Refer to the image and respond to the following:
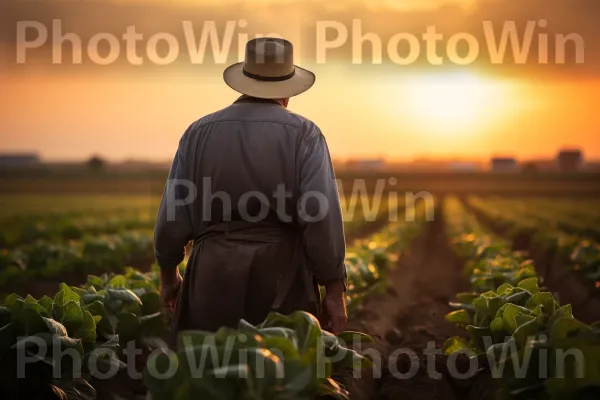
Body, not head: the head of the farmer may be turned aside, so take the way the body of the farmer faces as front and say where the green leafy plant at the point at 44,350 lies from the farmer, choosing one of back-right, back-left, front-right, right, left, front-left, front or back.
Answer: left

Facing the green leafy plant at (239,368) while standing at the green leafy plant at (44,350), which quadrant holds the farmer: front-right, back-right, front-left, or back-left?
front-left

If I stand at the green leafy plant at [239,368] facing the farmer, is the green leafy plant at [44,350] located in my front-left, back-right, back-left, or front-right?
front-left

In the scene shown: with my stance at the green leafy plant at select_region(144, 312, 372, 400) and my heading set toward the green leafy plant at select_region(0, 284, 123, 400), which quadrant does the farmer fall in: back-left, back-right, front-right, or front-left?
front-right

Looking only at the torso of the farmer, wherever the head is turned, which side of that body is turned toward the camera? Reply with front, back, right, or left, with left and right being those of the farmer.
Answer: back

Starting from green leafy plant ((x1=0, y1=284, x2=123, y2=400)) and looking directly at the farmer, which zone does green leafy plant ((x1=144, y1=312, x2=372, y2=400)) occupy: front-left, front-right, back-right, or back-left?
front-right

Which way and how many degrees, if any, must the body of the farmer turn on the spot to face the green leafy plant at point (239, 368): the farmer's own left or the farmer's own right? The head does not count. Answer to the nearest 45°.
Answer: approximately 180°
